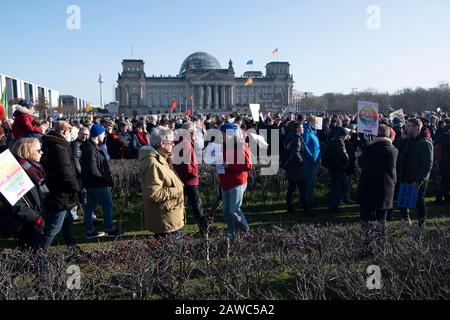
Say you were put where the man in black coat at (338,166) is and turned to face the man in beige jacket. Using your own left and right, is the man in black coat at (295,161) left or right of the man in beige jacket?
right

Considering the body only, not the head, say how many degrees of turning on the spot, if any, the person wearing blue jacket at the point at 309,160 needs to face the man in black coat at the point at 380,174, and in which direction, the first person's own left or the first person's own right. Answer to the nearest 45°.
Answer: approximately 90° to the first person's own right

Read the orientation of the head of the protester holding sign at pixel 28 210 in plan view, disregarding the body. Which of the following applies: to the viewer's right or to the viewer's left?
to the viewer's right

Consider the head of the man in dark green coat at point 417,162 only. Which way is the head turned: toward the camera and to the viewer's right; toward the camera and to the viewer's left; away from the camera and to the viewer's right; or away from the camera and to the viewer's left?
toward the camera and to the viewer's left

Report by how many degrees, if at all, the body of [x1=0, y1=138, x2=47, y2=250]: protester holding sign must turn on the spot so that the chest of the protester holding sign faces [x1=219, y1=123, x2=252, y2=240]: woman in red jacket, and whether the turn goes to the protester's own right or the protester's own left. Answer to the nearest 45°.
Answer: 0° — they already face them

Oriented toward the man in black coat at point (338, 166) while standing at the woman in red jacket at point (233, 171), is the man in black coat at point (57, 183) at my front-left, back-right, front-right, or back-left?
back-left

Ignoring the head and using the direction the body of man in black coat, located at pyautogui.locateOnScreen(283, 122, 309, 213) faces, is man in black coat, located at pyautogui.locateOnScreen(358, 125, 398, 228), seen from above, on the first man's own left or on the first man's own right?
on the first man's own right
